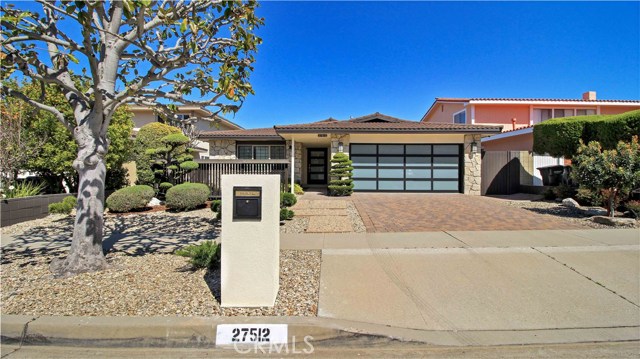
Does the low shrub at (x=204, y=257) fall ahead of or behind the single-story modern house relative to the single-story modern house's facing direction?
ahead

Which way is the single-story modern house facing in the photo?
toward the camera

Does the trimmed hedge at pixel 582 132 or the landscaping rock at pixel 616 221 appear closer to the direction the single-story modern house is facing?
the landscaping rock

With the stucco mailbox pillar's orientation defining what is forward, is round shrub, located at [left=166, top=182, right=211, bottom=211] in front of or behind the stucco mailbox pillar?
behind

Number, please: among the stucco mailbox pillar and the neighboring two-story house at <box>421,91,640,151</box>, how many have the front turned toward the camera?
2

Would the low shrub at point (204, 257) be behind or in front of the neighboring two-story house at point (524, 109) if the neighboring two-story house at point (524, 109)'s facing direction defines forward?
in front

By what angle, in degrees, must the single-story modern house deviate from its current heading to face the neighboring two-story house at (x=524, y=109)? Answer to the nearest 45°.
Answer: approximately 135° to its left

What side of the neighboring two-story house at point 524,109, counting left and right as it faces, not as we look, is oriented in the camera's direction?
front

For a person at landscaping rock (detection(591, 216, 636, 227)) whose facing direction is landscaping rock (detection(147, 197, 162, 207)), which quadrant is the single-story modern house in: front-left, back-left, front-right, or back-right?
front-right

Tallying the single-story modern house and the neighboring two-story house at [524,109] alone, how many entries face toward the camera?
2

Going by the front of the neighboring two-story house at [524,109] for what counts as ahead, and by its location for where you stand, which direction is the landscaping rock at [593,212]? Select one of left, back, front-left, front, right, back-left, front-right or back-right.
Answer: front

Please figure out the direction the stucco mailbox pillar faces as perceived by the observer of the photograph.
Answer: facing the viewer

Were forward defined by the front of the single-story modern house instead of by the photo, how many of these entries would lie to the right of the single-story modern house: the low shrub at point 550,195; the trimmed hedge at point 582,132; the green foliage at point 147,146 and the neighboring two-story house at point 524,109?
1

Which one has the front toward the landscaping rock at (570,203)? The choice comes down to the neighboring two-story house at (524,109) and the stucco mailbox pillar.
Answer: the neighboring two-story house
